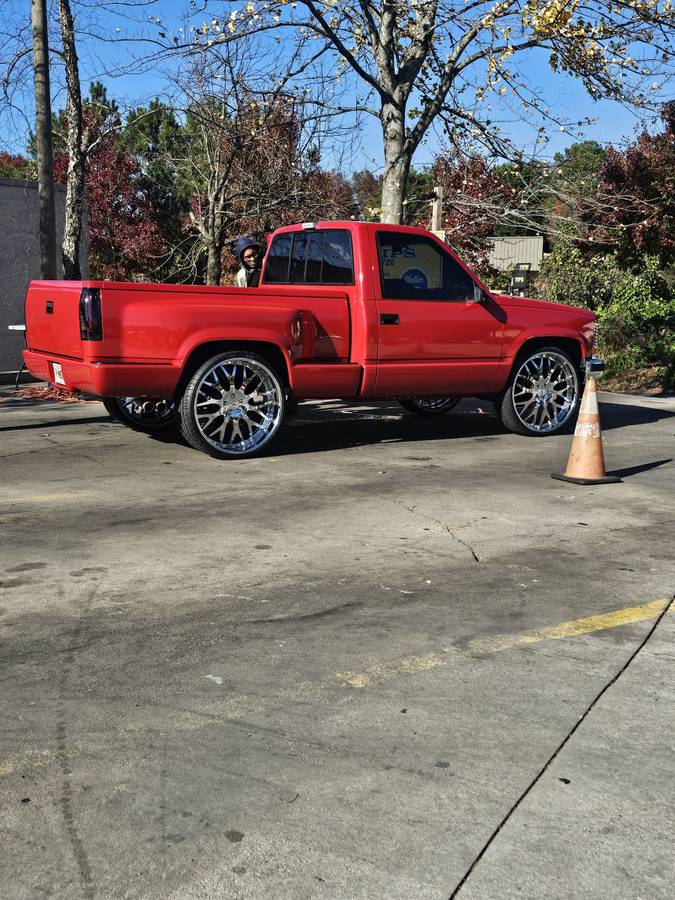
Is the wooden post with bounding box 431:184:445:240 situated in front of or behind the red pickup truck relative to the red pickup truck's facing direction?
in front

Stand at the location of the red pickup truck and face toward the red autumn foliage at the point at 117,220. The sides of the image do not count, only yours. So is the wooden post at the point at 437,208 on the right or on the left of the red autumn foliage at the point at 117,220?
right

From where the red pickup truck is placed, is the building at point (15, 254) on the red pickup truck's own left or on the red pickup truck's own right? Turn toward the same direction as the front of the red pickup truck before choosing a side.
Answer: on the red pickup truck's own left

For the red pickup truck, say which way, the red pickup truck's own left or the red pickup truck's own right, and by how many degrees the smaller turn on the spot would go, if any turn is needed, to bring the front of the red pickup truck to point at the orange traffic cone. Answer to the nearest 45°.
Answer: approximately 90° to the red pickup truck's own right

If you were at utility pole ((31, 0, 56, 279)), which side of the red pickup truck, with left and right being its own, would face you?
left

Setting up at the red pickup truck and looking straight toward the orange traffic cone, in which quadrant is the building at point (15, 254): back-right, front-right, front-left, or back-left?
back-left

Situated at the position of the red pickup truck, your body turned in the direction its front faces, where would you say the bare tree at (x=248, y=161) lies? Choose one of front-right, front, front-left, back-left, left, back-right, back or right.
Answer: front-left

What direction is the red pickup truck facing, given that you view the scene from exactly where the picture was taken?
facing away from the viewer and to the right of the viewer

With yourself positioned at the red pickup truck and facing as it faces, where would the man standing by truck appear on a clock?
The man standing by truck is roughly at 10 o'clock from the red pickup truck.

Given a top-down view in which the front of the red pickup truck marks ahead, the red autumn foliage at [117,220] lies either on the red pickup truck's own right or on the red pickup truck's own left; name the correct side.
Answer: on the red pickup truck's own left

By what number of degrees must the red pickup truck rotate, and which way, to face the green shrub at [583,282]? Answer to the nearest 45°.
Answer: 0° — it already faces it
